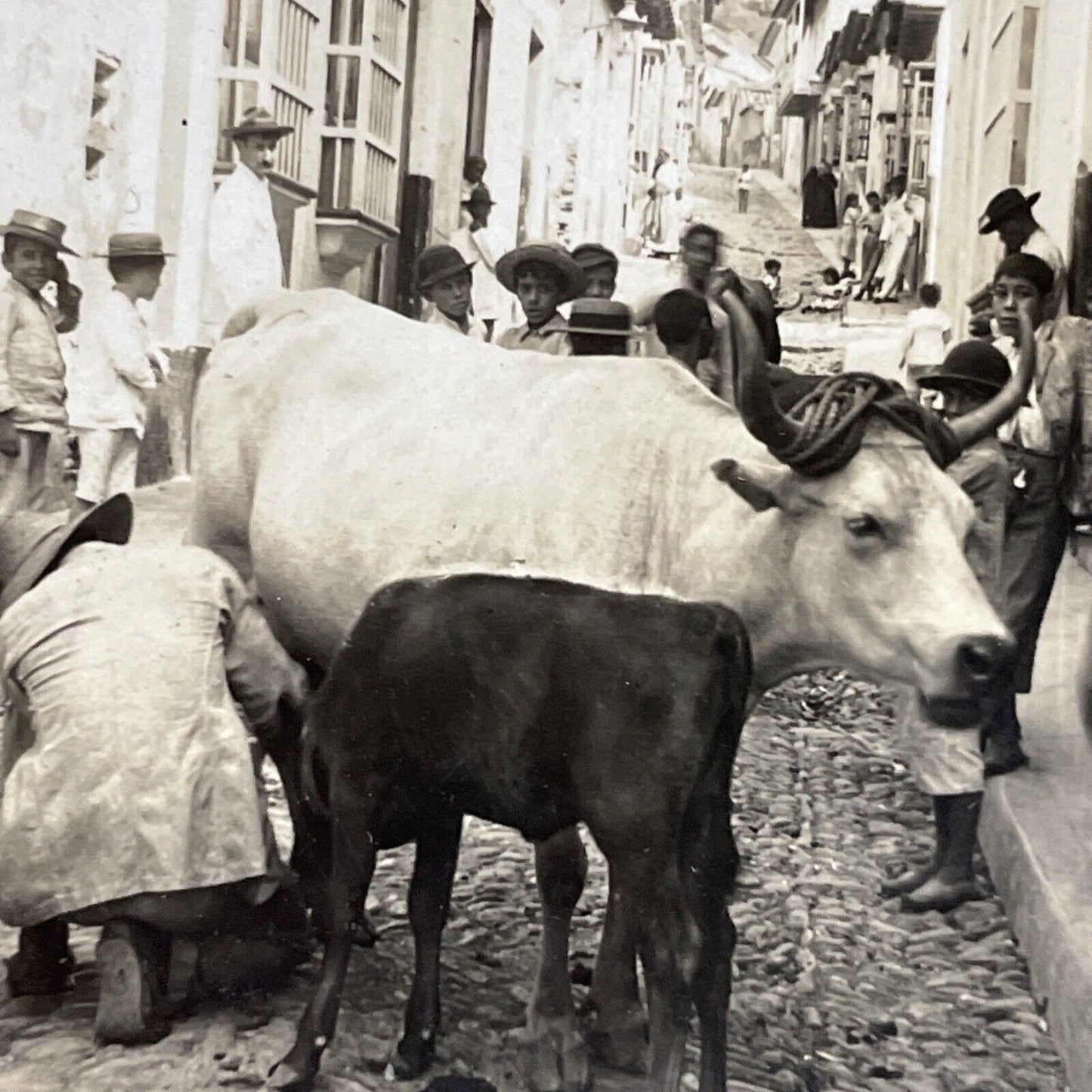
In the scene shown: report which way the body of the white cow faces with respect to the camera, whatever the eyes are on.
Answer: to the viewer's right

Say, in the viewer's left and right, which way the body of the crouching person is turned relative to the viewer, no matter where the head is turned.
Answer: facing away from the viewer

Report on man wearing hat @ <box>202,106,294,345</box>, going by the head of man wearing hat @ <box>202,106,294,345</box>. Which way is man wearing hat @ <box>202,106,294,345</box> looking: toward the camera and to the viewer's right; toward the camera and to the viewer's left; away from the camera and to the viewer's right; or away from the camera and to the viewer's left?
toward the camera and to the viewer's right

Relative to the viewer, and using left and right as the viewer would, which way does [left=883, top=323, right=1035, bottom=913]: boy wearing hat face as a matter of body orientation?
facing to the left of the viewer

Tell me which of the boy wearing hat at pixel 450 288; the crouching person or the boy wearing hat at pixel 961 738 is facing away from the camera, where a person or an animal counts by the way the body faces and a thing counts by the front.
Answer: the crouching person
